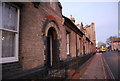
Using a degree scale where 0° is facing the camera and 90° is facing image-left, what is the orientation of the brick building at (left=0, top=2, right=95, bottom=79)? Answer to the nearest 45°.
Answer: approximately 315°
